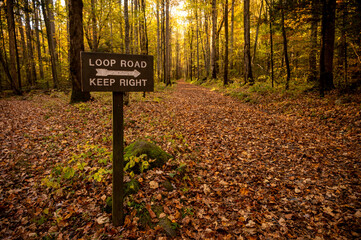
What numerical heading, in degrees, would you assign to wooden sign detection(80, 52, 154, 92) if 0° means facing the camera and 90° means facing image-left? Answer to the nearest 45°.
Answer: approximately 0°

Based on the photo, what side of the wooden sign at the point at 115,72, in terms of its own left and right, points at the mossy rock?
back

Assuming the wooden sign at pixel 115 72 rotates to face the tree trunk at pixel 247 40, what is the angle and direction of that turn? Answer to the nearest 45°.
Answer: approximately 135° to its left

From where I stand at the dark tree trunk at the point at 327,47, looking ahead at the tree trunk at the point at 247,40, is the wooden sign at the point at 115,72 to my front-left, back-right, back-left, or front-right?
back-left

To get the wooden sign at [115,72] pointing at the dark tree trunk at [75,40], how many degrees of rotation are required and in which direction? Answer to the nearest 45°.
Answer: approximately 180°

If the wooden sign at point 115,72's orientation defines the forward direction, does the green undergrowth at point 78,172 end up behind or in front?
behind

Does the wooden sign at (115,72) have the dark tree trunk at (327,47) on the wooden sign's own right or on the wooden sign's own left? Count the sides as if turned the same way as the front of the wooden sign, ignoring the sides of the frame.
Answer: on the wooden sign's own left

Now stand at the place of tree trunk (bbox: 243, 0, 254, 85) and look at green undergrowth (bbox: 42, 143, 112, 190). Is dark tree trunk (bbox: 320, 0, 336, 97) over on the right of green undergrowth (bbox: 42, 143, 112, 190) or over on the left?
left
